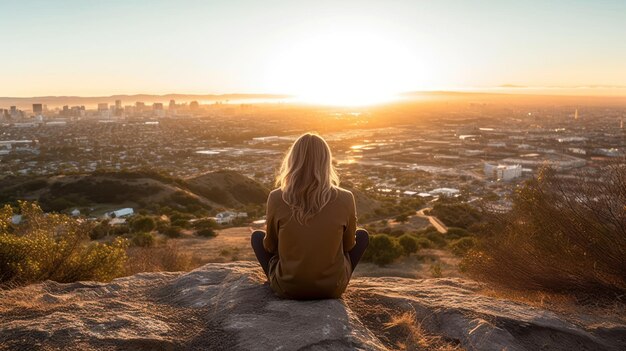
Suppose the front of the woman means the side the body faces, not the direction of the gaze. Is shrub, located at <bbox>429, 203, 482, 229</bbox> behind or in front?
in front

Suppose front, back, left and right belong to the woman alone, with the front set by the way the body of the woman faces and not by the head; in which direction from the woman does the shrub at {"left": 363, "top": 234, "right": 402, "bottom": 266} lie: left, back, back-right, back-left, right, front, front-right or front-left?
front

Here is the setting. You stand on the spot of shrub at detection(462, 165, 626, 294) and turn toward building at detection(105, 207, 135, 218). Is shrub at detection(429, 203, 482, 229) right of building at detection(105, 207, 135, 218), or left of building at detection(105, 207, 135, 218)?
right

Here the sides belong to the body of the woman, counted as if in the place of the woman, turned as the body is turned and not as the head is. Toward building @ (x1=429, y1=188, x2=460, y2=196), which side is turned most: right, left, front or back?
front

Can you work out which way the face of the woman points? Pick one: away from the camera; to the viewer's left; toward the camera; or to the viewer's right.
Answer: away from the camera

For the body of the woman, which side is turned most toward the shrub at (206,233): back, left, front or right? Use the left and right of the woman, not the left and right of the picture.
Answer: front

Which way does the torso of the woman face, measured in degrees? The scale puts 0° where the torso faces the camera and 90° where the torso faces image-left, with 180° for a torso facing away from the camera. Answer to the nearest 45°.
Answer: approximately 180°

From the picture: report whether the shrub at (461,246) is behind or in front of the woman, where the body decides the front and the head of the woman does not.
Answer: in front

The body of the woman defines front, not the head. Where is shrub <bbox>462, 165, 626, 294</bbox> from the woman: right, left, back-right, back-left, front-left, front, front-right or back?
front-right

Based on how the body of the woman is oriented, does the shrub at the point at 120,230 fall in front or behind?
in front
